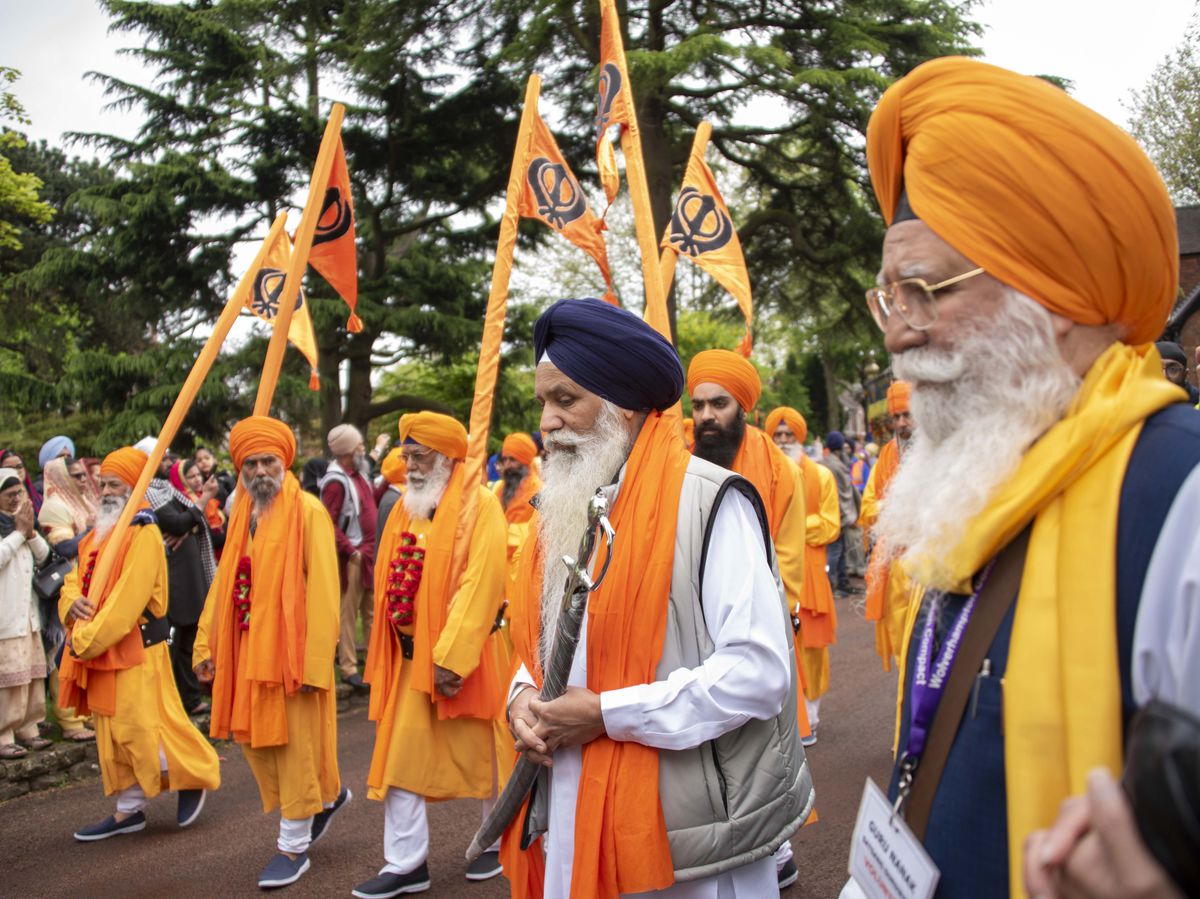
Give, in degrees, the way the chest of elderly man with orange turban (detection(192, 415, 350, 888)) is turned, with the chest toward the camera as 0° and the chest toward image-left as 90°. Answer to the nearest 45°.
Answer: approximately 45°

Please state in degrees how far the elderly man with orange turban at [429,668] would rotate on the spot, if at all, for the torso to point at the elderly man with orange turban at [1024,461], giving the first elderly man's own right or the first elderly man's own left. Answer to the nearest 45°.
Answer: approximately 45° to the first elderly man's own left

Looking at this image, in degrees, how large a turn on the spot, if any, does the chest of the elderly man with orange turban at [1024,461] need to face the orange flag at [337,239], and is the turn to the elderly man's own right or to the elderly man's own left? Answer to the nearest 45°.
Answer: approximately 90° to the elderly man's own right

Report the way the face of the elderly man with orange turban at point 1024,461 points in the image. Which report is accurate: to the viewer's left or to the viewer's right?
to the viewer's left

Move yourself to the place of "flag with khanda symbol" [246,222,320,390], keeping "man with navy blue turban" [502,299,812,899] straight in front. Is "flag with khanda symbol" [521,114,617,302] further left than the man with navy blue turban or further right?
left

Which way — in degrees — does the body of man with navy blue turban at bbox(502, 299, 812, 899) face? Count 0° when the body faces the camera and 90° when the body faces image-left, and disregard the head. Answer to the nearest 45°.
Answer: approximately 45°

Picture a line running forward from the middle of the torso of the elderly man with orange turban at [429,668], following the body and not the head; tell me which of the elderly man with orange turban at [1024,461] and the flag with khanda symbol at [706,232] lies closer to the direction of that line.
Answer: the elderly man with orange turban
